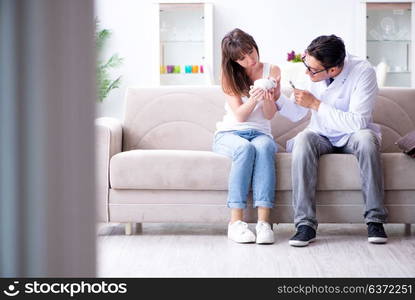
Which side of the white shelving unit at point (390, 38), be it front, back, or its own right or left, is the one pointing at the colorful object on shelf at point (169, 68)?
right

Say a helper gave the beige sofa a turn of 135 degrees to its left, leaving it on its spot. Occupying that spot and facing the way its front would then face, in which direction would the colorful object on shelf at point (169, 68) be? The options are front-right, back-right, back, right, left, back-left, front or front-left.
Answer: front-left

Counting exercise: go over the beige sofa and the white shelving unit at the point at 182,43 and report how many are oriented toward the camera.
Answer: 2

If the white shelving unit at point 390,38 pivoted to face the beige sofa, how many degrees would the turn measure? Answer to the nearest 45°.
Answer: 0° — it already faces it

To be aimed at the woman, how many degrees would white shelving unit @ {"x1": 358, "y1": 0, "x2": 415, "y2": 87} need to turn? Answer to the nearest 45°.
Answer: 0° — it already faces them

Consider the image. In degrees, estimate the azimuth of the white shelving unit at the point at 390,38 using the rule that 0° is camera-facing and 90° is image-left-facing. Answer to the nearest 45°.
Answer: approximately 0°

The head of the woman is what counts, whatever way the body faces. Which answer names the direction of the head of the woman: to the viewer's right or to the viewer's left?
to the viewer's right

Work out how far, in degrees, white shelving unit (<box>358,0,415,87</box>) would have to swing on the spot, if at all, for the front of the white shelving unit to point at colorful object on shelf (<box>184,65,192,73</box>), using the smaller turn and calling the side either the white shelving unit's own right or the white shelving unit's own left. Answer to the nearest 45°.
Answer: approximately 90° to the white shelving unit's own right

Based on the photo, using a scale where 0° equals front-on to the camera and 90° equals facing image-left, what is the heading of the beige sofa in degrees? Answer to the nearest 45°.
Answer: approximately 0°

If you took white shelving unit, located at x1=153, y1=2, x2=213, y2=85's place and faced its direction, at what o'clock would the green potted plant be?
The green potted plant is roughly at 3 o'clock from the white shelving unit.

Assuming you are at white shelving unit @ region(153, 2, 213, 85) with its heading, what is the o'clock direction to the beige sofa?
The beige sofa is roughly at 12 o'clock from the white shelving unit.

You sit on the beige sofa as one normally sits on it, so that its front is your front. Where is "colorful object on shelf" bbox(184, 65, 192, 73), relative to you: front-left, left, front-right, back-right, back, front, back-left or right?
back

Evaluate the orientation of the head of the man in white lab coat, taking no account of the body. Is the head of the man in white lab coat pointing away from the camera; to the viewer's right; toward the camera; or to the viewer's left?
to the viewer's left
